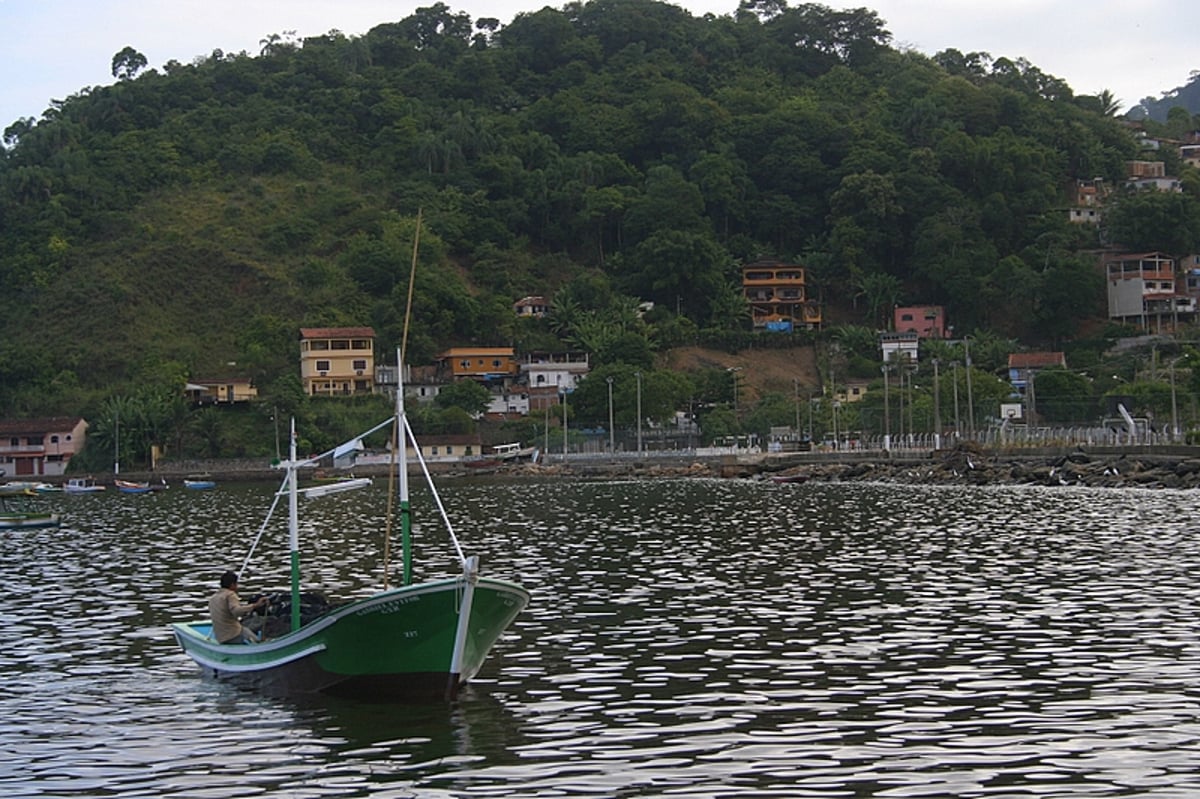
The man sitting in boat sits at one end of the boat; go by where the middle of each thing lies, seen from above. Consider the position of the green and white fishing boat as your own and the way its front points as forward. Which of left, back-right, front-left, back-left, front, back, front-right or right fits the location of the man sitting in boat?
back
